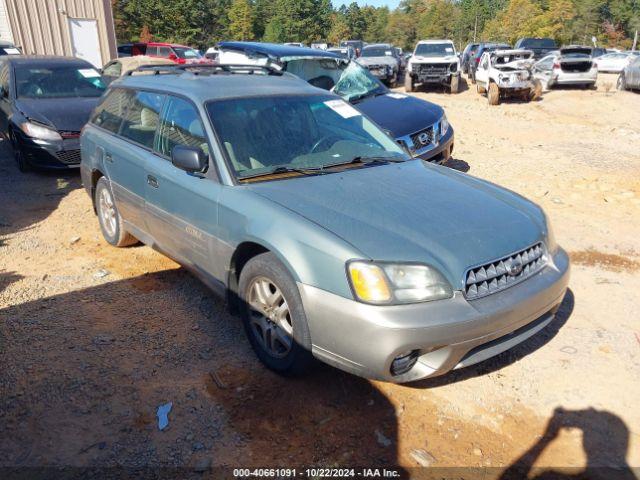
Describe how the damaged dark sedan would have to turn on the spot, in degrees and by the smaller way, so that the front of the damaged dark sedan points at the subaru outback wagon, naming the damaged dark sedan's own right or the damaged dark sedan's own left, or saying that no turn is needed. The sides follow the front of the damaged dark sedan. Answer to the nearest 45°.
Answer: approximately 45° to the damaged dark sedan's own right

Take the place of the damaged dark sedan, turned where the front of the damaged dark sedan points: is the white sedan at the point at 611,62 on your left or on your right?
on your left

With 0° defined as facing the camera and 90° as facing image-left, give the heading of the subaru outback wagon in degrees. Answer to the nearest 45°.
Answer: approximately 315°

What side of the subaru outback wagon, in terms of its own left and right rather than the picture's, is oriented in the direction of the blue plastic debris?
right

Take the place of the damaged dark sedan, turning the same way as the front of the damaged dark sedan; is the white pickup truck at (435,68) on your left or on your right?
on your left

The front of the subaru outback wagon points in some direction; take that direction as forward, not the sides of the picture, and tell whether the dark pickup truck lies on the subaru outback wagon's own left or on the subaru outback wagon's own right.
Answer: on the subaru outback wagon's own left

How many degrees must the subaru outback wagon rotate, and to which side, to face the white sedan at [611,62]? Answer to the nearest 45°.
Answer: approximately 90° to its left

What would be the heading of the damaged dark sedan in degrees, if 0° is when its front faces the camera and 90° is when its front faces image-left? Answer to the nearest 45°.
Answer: approximately 315°

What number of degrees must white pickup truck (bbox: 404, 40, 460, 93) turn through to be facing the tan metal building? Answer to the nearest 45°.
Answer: approximately 90° to its right

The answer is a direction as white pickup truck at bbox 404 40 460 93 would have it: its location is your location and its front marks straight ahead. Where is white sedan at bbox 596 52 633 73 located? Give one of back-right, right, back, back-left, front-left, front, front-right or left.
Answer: back-left
